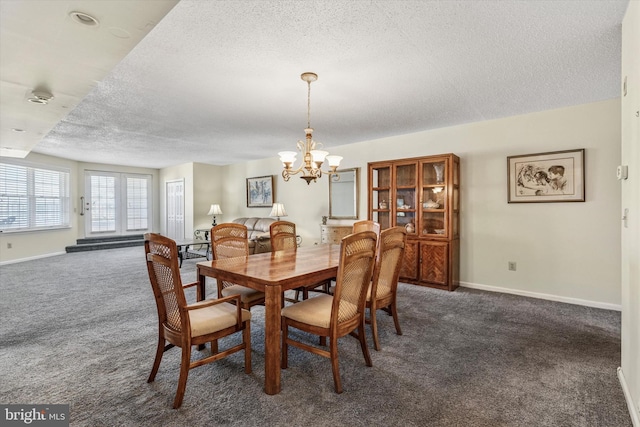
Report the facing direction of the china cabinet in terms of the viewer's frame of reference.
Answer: facing the viewer and to the left of the viewer

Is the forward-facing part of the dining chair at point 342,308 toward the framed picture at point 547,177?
no

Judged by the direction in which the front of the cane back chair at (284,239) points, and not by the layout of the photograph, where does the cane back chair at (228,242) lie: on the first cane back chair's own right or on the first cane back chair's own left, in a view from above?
on the first cane back chair's own right

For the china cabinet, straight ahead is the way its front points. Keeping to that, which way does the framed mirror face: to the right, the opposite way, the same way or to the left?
the same way

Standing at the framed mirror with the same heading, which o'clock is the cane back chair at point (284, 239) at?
The cane back chair is roughly at 11 o'clock from the framed mirror.

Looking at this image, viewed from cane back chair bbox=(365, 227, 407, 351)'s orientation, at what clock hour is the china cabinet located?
The china cabinet is roughly at 2 o'clock from the cane back chair.

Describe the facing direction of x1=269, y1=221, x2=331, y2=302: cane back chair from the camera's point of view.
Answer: facing the viewer and to the right of the viewer

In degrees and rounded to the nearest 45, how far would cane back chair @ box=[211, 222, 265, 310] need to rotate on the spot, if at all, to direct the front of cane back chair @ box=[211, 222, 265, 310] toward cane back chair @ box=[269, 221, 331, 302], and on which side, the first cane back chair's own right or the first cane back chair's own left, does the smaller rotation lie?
approximately 90° to the first cane back chair's own left

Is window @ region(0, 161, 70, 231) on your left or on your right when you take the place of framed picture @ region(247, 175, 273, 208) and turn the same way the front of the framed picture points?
on your right

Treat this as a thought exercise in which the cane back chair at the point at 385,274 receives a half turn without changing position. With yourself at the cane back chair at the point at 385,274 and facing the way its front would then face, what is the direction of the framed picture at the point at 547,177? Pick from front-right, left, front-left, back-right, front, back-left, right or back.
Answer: left

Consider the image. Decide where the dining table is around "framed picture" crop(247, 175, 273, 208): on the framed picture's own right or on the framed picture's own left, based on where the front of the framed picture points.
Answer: on the framed picture's own left

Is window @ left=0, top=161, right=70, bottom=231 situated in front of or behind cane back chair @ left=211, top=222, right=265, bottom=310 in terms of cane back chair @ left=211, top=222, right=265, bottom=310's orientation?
behind

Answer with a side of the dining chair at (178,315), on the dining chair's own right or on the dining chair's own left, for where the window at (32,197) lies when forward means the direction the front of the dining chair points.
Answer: on the dining chair's own left

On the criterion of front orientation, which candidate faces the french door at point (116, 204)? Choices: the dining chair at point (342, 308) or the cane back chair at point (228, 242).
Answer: the dining chair

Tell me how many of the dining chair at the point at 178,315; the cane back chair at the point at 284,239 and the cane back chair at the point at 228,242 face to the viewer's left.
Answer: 0

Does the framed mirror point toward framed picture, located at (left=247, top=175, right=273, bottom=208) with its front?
no

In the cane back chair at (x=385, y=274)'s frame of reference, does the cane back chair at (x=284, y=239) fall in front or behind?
in front

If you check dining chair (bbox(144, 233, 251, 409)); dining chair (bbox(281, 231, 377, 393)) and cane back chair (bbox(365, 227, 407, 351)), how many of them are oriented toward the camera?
0

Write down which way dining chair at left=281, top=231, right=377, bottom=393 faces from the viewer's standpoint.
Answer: facing away from the viewer and to the left of the viewer

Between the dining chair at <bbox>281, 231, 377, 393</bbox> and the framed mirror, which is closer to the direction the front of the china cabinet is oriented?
the dining chair

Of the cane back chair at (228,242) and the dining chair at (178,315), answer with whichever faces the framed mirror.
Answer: the dining chair
